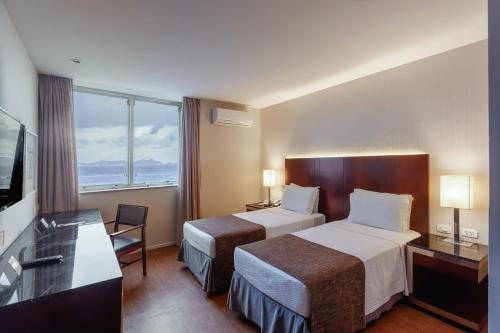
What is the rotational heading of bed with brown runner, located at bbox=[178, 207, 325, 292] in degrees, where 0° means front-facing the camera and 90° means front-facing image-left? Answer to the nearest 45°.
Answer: approximately 45°

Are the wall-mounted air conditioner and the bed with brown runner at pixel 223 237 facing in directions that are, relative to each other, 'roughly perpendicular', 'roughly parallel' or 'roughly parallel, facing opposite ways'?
roughly perpendicular

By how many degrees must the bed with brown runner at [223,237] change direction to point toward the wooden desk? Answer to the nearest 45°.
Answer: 0° — it already faces it

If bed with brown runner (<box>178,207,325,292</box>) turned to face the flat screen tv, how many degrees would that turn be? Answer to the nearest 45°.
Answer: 0° — it already faces it

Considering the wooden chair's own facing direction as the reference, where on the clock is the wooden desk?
The wooden desk is roughly at 11 o'clock from the wooden chair.

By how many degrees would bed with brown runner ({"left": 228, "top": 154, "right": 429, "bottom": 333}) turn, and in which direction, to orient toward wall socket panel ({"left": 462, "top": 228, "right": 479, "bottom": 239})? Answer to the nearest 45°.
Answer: approximately 180°
